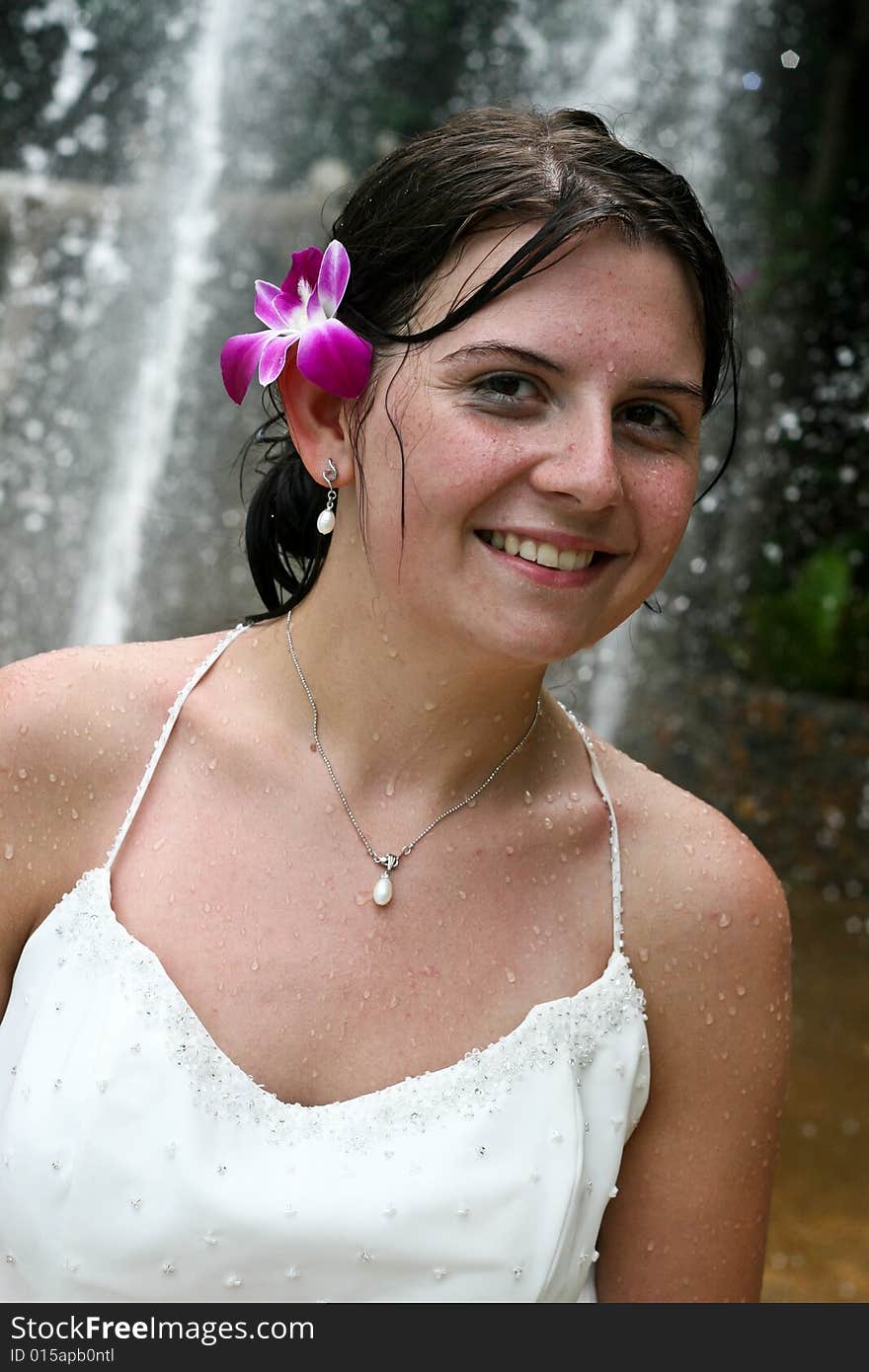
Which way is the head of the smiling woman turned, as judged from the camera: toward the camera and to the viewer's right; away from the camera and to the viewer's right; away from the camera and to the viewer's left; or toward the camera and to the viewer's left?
toward the camera and to the viewer's right

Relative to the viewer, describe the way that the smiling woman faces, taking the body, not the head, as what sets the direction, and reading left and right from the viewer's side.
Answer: facing the viewer

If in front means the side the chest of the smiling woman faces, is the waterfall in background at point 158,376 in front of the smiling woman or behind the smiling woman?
behind
